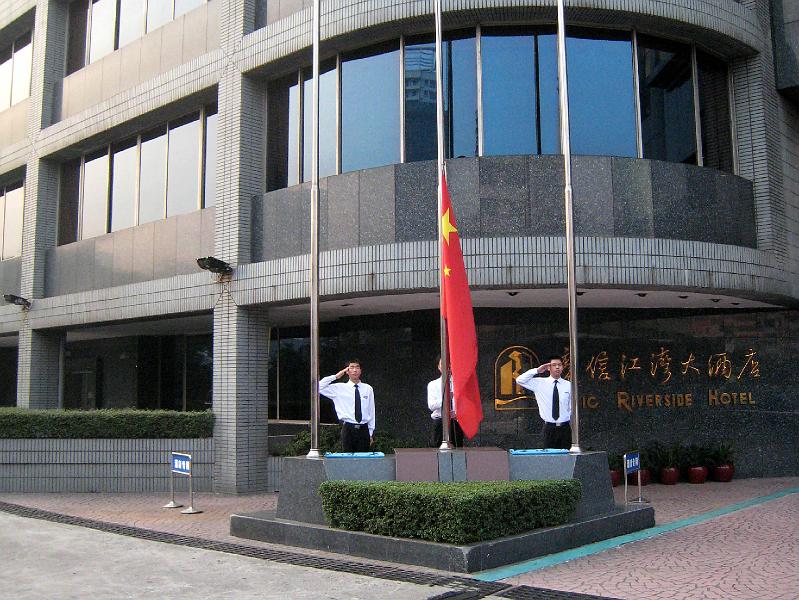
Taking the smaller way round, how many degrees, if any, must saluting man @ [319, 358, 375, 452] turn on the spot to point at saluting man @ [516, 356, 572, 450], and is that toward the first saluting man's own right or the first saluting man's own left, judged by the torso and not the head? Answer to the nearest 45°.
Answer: approximately 90° to the first saluting man's own left

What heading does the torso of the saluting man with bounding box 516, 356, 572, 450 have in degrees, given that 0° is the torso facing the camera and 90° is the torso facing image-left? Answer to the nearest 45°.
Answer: approximately 0°

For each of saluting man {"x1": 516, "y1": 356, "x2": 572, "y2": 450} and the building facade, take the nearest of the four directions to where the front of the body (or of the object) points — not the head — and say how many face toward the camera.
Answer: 2

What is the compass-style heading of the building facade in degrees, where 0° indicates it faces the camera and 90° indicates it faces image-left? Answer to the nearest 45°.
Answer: approximately 0°

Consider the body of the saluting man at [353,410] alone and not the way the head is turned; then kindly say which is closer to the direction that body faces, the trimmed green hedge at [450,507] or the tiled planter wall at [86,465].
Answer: the trimmed green hedge

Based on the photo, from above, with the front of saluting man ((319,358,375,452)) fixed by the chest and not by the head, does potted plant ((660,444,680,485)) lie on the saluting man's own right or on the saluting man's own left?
on the saluting man's own left

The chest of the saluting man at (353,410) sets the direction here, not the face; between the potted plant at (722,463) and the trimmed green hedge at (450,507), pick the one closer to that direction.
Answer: the trimmed green hedge

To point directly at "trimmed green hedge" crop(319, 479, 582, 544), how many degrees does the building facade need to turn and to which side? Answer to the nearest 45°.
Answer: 0° — it already faces it

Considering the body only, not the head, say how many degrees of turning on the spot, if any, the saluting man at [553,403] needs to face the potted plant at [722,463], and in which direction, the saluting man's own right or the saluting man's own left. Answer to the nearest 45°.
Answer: approximately 135° to the saluting man's own left
